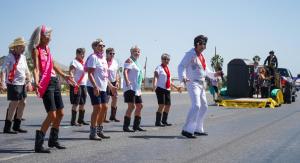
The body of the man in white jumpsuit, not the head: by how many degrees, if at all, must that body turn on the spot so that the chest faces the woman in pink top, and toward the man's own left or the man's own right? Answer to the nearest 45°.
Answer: approximately 90° to the man's own right

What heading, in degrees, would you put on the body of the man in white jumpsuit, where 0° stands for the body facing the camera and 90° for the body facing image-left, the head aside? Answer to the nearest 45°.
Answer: approximately 315°

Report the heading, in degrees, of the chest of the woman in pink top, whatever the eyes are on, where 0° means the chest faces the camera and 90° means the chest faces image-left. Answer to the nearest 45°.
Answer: approximately 315°

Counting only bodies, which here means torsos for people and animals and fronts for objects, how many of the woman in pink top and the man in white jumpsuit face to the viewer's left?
0
